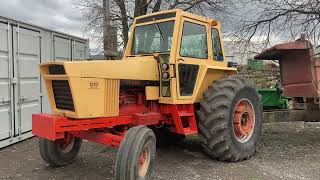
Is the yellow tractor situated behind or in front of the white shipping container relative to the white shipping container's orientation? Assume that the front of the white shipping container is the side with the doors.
in front

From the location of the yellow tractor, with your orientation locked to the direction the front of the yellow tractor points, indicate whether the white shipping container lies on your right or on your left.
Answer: on your right

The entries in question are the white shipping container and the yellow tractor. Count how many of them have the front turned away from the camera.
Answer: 0

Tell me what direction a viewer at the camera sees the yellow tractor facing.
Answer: facing the viewer and to the left of the viewer

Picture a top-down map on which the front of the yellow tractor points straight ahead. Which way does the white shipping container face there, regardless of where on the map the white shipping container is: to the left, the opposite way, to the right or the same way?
to the left

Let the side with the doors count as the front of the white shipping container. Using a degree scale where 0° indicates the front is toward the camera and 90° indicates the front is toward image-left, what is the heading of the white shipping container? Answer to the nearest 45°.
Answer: approximately 315°
